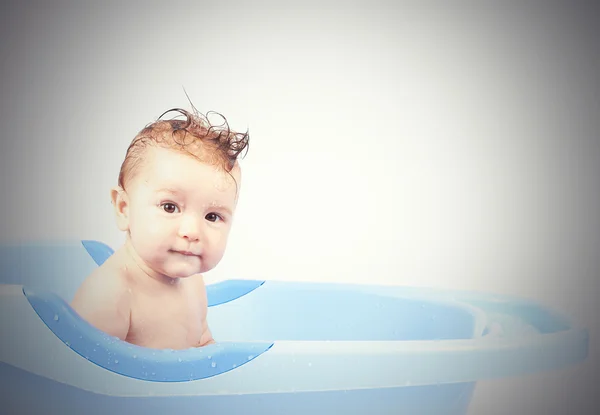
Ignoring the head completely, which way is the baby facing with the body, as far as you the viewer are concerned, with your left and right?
facing the viewer and to the right of the viewer
